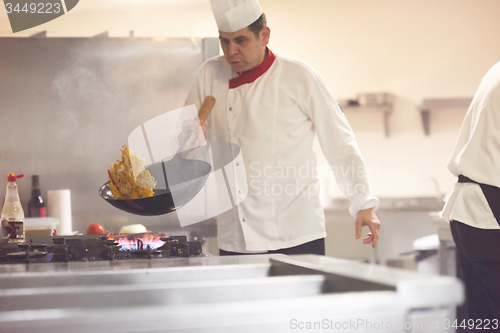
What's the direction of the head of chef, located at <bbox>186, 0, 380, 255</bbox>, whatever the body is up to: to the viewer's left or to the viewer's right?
to the viewer's left

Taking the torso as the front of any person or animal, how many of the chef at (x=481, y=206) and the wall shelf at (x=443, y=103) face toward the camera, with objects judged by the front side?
1

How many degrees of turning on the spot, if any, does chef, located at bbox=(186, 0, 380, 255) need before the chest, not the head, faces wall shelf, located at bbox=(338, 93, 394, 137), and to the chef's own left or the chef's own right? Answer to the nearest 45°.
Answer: approximately 135° to the chef's own right

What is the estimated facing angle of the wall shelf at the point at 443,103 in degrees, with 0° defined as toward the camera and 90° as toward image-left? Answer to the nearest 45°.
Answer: approximately 0°

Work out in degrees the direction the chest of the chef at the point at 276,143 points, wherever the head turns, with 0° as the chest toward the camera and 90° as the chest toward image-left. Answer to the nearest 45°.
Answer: approximately 45°
